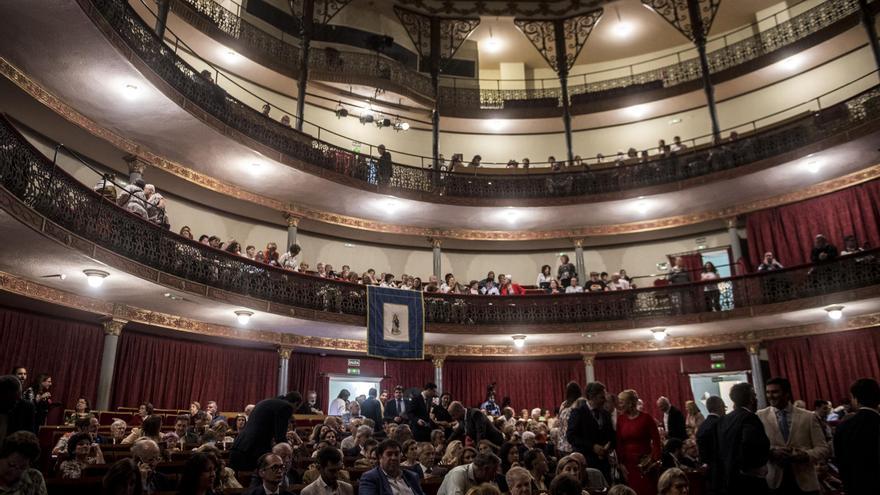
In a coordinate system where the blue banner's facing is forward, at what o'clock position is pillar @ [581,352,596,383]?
The pillar is roughly at 8 o'clock from the blue banner.

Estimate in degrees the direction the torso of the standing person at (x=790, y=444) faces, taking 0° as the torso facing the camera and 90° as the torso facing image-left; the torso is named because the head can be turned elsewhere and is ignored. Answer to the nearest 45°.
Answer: approximately 45°

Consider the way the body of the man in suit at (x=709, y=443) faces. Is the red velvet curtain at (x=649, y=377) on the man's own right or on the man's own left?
on the man's own left

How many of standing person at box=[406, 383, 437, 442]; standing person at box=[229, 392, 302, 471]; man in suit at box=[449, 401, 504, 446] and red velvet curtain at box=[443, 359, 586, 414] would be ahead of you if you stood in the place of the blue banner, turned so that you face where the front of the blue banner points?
3

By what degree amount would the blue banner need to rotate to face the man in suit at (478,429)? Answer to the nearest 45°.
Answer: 0° — it already faces them

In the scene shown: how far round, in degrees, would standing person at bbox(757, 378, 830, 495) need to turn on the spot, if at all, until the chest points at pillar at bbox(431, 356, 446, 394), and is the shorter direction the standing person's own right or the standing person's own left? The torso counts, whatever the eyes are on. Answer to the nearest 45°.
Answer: approximately 90° to the standing person's own right

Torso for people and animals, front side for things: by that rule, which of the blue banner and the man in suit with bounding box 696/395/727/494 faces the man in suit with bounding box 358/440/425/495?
the blue banner

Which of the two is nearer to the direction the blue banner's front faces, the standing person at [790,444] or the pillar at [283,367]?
the standing person

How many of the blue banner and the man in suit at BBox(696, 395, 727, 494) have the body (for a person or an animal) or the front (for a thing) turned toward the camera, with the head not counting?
1
